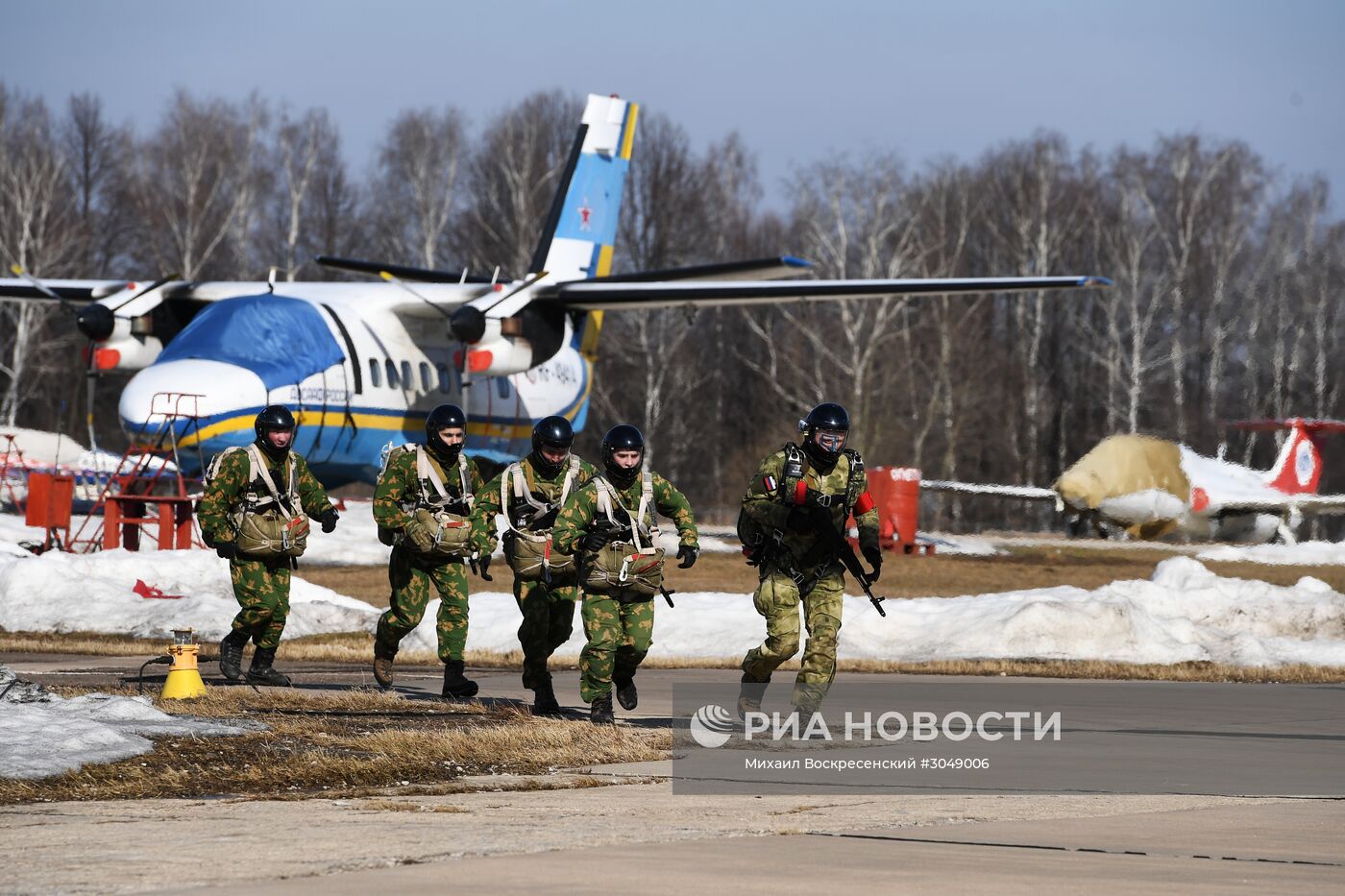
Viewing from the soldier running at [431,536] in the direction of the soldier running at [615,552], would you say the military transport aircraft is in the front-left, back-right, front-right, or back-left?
back-left

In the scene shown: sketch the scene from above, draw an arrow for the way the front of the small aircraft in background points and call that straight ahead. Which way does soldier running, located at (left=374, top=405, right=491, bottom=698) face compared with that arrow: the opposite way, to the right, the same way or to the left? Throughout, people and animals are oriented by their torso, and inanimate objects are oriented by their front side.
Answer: to the left

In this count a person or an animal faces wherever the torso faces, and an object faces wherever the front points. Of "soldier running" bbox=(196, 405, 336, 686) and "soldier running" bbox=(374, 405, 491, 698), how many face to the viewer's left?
0

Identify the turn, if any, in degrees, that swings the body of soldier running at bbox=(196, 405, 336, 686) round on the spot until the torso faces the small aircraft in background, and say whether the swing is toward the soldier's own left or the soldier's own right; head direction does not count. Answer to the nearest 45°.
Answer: approximately 90° to the soldier's own left

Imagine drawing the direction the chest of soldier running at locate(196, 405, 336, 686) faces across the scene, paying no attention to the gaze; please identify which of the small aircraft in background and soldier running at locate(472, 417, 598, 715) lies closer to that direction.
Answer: the soldier running

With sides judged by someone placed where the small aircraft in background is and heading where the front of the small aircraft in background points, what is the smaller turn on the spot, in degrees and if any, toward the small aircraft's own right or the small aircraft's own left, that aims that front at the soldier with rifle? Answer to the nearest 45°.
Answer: approximately 45° to the small aircraft's own left

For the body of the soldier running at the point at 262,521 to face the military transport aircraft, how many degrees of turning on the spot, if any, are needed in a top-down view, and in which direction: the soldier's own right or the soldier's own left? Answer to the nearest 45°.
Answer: approximately 135° to the soldier's own left

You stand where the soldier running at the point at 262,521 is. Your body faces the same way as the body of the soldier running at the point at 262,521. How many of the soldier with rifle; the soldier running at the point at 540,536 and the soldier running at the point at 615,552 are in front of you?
3

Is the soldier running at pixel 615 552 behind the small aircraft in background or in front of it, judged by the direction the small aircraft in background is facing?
in front

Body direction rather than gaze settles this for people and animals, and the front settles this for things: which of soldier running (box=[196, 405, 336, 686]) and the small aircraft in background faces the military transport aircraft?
the small aircraft in background

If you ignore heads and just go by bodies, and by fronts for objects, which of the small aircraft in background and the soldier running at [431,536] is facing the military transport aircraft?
the small aircraft in background

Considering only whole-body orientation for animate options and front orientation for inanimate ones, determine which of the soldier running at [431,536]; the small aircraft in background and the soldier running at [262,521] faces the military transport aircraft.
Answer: the small aircraft in background

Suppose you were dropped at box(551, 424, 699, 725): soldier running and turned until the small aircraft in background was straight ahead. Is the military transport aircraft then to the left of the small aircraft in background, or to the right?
left

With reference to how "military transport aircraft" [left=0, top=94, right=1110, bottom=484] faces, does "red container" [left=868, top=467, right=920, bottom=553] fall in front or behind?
behind

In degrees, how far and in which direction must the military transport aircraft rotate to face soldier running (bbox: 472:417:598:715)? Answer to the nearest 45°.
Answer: approximately 45° to its left

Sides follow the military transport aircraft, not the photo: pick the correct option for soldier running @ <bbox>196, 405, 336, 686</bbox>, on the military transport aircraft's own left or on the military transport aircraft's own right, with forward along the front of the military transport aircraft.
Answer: on the military transport aircraft's own left
